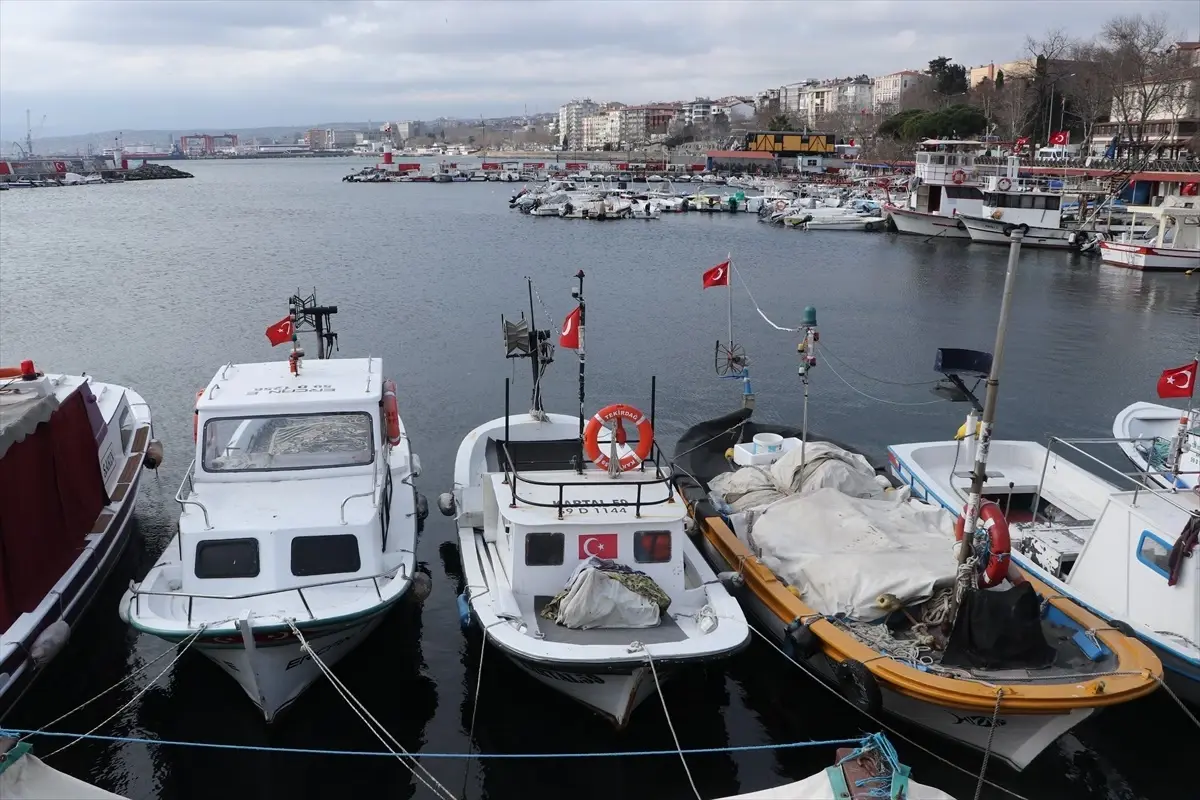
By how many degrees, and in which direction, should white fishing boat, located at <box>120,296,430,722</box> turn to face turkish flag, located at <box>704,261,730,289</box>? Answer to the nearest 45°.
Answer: approximately 135° to its left

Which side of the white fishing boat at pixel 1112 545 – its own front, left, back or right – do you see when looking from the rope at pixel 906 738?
right

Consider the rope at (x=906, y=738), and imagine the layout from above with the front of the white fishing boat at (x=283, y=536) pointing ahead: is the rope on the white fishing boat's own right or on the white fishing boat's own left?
on the white fishing boat's own left

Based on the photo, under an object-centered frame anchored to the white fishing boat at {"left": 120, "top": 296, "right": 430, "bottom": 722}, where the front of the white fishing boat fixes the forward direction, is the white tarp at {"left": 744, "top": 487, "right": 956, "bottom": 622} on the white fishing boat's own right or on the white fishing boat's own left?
on the white fishing boat's own left

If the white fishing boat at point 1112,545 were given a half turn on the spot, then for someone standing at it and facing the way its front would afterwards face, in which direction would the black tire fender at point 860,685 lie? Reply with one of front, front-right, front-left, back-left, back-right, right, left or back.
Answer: left

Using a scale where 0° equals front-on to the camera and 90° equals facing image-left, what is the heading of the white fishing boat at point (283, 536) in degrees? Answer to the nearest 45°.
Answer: approximately 0°

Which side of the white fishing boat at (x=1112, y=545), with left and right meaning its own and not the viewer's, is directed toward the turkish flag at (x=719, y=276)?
back

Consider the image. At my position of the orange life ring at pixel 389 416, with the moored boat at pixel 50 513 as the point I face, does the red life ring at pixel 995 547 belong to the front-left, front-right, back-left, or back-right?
back-left

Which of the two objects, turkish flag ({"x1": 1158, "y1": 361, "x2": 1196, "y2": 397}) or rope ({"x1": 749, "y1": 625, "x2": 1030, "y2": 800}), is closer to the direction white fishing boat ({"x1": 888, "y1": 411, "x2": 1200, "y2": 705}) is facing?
the rope

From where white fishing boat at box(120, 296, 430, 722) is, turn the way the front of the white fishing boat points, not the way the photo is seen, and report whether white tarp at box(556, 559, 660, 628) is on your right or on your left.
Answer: on your left

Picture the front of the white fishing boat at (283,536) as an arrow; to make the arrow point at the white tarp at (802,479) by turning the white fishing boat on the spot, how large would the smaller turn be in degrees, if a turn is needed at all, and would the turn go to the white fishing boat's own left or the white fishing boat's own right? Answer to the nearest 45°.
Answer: approximately 90° to the white fishing boat's own left

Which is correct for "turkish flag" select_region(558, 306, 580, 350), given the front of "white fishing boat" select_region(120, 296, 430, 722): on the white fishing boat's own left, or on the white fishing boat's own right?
on the white fishing boat's own left

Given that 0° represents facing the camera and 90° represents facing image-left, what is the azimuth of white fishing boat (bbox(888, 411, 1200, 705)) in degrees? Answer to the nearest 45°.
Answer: approximately 315°
